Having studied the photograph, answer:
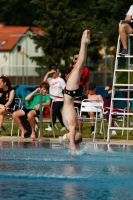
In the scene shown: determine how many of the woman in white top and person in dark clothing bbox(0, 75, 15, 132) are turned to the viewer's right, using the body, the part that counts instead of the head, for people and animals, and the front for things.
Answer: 0

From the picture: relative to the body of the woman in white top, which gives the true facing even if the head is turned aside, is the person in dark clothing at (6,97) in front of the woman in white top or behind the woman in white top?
in front

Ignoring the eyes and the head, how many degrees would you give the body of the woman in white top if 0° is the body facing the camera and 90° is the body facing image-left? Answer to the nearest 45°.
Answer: approximately 45°

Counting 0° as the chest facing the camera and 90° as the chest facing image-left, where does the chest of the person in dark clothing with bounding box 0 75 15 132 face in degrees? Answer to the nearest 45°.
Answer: approximately 45°
